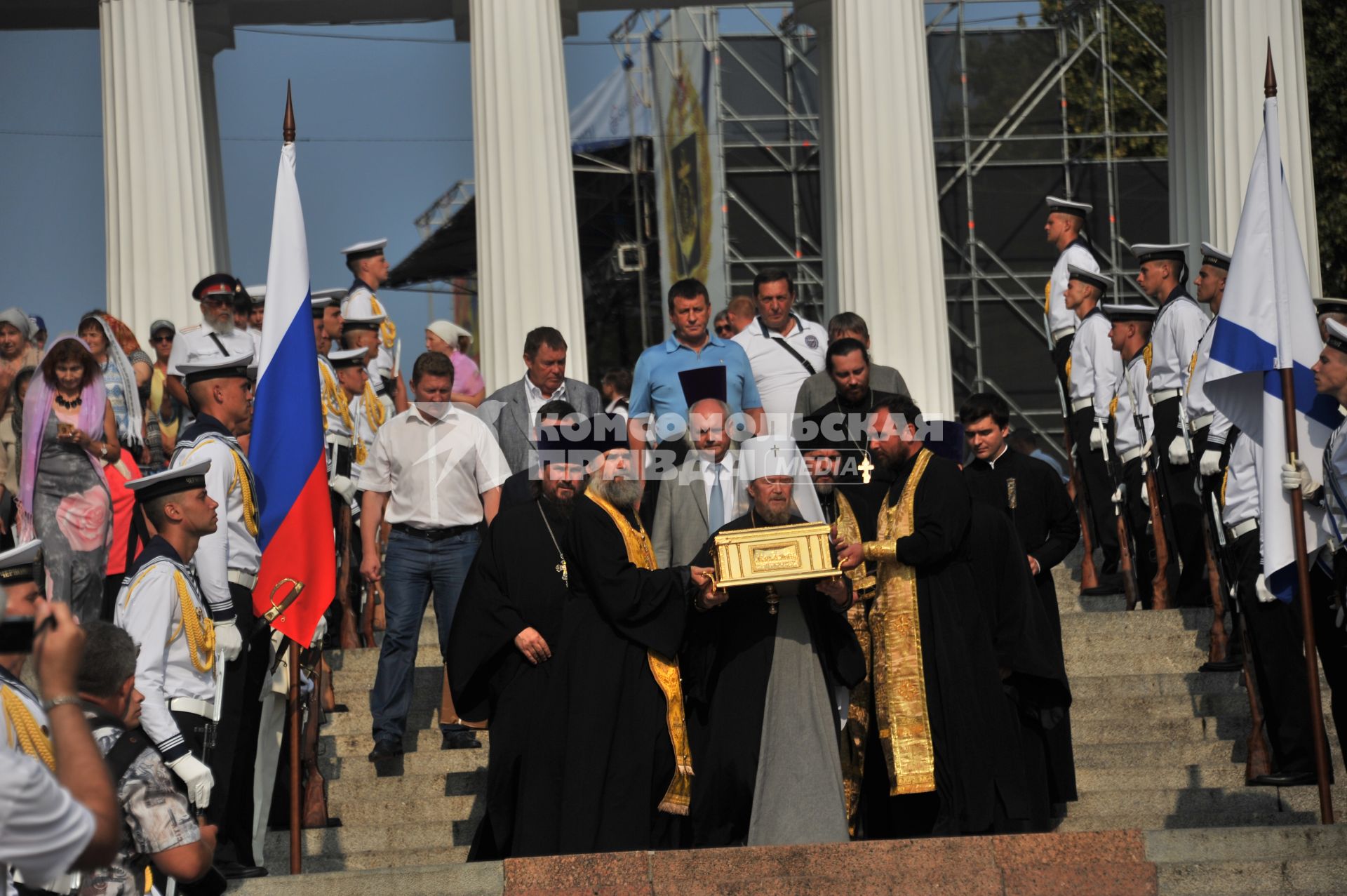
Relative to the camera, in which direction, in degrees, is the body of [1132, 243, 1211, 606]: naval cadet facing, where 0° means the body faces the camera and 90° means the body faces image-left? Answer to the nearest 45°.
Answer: approximately 90°

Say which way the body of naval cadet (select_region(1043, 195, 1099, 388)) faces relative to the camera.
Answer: to the viewer's left

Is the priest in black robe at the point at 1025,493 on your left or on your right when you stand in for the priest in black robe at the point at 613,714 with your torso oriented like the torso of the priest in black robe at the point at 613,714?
on your left

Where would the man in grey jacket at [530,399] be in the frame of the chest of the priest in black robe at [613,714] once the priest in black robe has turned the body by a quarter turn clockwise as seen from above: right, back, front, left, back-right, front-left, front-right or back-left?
back-right

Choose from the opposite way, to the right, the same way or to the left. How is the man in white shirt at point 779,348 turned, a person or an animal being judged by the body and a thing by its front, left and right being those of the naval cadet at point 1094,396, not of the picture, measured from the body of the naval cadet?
to the left

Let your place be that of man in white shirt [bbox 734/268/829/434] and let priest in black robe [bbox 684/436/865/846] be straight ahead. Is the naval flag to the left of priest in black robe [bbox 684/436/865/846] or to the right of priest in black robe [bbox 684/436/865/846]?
left

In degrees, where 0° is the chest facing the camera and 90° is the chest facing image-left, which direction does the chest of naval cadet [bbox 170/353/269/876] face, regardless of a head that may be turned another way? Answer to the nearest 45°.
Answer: approximately 270°

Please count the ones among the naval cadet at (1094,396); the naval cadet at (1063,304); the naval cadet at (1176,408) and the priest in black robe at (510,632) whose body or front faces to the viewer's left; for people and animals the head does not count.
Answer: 3
